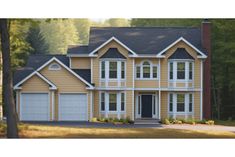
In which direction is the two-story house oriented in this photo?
toward the camera

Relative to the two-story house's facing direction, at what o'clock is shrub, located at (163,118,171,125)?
The shrub is roughly at 10 o'clock from the two-story house.

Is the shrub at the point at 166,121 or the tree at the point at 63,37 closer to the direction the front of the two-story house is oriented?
the shrub

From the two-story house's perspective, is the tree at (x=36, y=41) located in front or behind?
behind

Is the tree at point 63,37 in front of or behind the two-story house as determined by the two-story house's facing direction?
behind

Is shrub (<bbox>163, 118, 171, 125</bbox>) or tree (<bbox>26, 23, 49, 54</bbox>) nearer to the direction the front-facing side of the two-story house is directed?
the shrub
